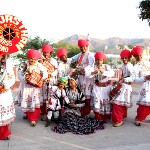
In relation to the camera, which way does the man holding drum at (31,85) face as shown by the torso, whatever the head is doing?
toward the camera

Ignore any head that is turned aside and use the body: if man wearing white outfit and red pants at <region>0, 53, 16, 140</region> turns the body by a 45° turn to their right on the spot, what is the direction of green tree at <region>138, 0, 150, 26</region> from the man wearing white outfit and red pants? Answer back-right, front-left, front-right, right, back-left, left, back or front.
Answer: back-right

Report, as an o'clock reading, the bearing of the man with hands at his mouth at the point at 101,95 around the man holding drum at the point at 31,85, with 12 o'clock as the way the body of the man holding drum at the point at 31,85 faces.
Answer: the man with hands at his mouth at the point at 101,95 is roughly at 9 o'clock from the man holding drum at the point at 31,85.

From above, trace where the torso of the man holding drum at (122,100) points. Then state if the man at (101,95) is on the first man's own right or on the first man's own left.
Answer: on the first man's own right

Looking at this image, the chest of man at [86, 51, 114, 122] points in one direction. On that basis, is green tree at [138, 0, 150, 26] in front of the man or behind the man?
behind

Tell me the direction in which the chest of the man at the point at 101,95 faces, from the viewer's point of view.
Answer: toward the camera

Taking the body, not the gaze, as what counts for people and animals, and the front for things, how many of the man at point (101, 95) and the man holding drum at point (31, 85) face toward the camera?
2

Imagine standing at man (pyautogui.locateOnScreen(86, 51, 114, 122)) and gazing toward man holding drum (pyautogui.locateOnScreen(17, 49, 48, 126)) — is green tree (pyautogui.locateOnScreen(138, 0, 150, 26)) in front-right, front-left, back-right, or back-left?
back-right

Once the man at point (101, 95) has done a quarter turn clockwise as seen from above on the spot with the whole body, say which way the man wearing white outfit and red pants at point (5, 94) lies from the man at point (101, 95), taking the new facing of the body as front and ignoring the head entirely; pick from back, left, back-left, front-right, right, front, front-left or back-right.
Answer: front-left

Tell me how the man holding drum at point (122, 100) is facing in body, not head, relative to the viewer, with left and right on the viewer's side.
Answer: facing the viewer and to the left of the viewer
